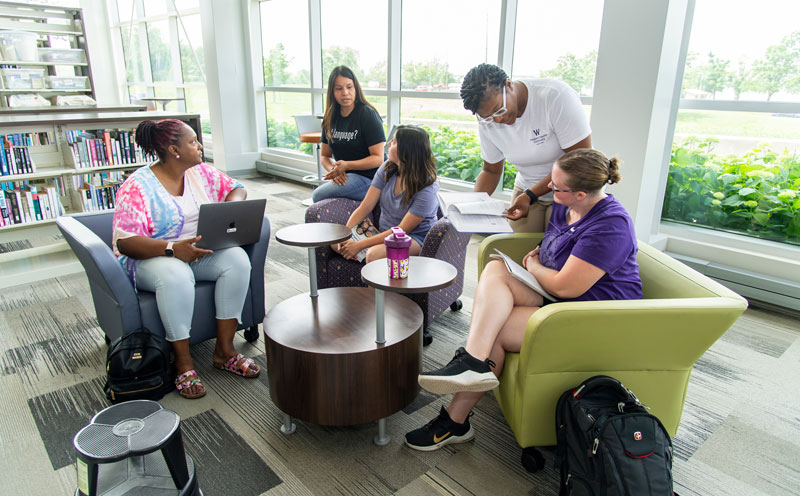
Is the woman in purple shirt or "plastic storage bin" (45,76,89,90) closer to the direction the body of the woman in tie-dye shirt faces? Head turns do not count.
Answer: the woman in purple shirt

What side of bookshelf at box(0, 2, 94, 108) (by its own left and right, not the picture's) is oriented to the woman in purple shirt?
front

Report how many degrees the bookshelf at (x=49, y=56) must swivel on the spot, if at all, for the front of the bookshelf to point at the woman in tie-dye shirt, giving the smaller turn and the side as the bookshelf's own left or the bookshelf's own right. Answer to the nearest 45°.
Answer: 0° — it already faces them

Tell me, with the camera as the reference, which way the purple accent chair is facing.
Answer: facing the viewer and to the left of the viewer

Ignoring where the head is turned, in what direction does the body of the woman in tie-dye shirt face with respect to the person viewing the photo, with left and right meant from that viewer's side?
facing the viewer and to the right of the viewer

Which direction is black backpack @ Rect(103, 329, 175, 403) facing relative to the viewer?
toward the camera

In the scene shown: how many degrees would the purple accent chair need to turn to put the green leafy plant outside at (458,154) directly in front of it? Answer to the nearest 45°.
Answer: approximately 135° to its right

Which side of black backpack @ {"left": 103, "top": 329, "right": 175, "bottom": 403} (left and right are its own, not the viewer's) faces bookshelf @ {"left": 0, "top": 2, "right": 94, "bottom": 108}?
back

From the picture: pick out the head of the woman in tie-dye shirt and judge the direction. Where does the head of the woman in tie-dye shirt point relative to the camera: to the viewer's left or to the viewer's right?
to the viewer's right

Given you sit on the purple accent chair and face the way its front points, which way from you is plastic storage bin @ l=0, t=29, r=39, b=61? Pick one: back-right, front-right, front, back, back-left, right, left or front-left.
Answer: right

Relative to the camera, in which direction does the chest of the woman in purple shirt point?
to the viewer's left

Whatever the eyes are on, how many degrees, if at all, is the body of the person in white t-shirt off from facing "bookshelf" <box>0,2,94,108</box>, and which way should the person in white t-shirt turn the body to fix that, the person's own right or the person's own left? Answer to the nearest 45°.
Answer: approximately 90° to the person's own right

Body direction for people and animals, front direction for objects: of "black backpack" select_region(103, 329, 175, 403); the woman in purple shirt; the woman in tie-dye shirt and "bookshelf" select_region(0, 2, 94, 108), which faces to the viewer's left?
the woman in purple shirt

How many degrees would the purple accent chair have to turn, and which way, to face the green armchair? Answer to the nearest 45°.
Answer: approximately 90° to its left

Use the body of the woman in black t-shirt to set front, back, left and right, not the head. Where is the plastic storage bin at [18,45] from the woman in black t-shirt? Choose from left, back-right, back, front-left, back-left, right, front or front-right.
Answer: right

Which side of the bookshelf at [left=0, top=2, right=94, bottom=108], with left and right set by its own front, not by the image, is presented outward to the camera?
front

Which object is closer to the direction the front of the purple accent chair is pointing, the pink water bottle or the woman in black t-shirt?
the pink water bottle
